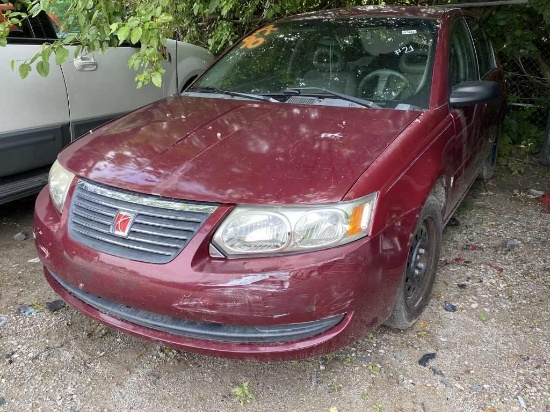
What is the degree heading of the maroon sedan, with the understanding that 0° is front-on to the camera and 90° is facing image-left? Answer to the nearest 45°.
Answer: approximately 45°
